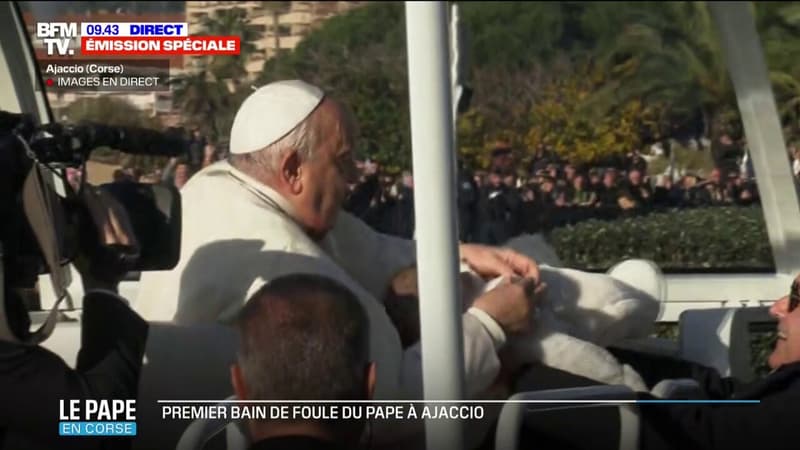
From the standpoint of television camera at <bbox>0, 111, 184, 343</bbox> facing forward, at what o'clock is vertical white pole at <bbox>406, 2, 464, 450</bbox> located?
The vertical white pole is roughly at 1 o'clock from the television camera.

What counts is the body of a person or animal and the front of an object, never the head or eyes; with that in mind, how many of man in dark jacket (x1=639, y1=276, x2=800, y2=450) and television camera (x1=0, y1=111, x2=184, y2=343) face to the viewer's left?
1

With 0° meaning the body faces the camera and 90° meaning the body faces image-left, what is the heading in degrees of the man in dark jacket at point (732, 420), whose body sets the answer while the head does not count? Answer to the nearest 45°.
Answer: approximately 90°

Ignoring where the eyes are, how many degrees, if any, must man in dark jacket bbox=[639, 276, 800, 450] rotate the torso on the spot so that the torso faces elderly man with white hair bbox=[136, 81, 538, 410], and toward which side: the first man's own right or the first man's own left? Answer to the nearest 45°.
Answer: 0° — they already face them

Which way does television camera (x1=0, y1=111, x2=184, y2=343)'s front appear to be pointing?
to the viewer's right

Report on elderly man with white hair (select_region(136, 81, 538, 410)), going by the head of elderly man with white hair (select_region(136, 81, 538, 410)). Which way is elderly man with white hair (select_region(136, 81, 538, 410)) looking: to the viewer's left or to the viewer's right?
to the viewer's right
